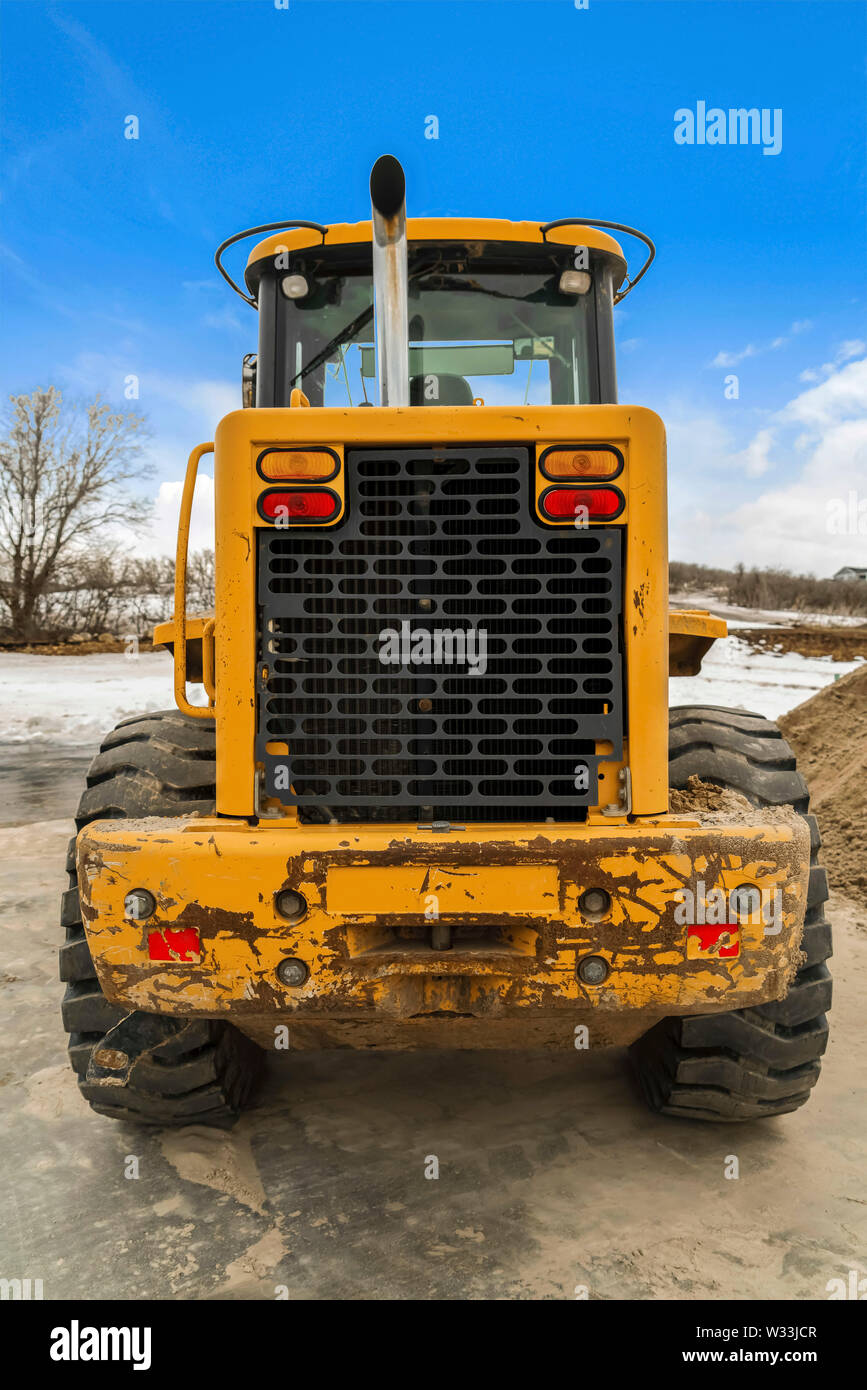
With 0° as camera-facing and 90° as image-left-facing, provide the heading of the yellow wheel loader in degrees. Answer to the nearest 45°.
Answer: approximately 180°

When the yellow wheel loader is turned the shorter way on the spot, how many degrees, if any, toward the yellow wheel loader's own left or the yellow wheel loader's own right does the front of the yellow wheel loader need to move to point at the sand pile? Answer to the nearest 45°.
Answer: approximately 45° to the yellow wheel loader's own right
